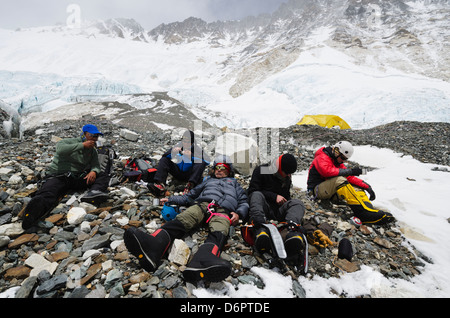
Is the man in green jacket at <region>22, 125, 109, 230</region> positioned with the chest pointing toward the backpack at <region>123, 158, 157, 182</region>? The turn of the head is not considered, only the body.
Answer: no

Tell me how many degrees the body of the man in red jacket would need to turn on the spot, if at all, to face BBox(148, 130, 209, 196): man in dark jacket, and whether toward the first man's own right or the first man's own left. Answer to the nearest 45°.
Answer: approximately 135° to the first man's own right

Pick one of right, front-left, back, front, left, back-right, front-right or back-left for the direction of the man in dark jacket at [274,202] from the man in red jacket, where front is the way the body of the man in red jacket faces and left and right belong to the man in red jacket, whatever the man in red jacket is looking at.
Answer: right

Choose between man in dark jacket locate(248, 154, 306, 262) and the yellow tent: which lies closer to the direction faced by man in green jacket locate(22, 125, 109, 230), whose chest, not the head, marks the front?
the man in dark jacket

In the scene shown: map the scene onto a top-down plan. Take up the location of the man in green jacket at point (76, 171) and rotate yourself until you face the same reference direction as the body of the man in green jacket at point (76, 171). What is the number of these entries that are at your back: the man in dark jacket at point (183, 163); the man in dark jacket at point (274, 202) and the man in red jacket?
0

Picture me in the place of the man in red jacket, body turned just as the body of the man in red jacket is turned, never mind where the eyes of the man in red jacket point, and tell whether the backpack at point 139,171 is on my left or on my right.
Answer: on my right

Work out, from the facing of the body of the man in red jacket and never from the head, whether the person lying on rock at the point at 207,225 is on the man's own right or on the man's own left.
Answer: on the man's own right

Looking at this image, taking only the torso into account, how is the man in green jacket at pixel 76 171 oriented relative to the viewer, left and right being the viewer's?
facing the viewer and to the right of the viewer

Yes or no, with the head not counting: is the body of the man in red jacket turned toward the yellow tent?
no

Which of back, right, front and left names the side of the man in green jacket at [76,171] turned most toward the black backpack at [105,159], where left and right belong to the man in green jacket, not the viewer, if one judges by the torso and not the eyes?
left

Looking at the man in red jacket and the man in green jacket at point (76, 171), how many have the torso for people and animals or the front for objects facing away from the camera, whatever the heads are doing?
0

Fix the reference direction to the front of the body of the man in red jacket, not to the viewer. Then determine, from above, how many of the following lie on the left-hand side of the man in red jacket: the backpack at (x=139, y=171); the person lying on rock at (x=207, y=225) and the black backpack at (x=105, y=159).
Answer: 0

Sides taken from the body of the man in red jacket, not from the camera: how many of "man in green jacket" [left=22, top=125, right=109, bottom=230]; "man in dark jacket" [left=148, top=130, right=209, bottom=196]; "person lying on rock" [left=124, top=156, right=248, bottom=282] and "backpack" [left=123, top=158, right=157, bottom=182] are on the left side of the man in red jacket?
0

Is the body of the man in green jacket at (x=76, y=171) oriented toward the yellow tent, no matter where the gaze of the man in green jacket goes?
no

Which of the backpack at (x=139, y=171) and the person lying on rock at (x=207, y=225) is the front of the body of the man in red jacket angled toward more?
the person lying on rock
